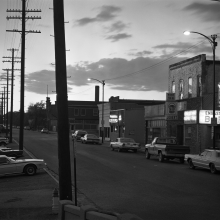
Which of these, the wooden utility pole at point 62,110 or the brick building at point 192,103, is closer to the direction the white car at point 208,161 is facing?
the brick building

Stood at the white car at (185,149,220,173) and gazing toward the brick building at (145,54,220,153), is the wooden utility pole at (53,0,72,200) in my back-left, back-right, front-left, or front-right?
back-left

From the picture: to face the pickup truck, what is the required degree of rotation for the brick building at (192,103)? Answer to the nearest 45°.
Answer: approximately 45° to its left

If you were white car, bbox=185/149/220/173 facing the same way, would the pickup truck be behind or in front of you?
in front

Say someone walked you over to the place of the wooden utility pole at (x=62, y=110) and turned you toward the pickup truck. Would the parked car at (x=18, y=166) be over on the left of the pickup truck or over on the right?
left

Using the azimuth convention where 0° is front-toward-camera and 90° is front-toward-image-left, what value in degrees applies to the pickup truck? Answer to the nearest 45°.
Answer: approximately 135°

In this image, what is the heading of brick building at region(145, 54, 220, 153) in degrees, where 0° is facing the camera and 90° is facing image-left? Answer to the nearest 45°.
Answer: approximately 45°

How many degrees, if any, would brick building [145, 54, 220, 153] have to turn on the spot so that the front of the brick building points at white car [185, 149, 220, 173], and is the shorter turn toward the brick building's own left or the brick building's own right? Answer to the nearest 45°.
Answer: approximately 45° to the brick building's own left

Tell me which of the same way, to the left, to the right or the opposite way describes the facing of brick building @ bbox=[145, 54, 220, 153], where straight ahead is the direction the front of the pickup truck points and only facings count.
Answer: to the left

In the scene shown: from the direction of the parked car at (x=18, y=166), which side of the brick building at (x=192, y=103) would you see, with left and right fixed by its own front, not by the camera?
front

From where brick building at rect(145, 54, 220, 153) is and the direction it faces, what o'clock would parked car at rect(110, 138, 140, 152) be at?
The parked car is roughly at 2 o'clock from the brick building.

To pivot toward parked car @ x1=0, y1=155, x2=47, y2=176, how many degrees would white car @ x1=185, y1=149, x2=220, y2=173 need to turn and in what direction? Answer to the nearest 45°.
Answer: approximately 90° to its left
